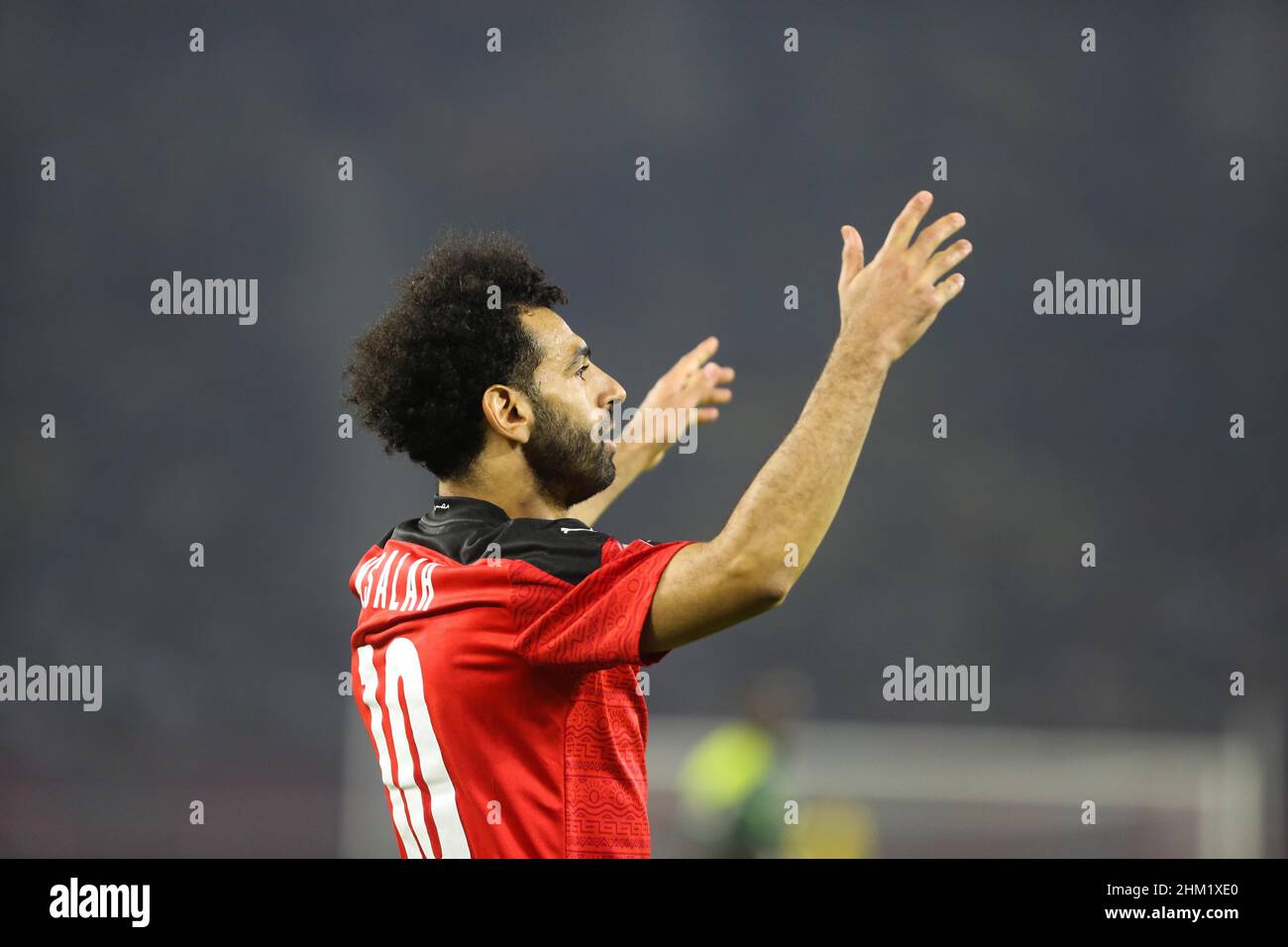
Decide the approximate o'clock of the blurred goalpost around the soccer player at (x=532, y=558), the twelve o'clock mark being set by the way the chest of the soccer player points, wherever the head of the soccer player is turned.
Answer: The blurred goalpost is roughly at 11 o'clock from the soccer player.

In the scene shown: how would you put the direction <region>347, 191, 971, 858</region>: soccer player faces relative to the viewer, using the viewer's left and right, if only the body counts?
facing away from the viewer and to the right of the viewer

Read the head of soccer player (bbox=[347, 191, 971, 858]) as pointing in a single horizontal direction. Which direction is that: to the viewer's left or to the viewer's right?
to the viewer's right

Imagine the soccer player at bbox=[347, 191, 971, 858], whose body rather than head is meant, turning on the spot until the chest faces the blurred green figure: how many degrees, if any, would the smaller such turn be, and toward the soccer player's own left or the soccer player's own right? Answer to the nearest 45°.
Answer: approximately 45° to the soccer player's own left
